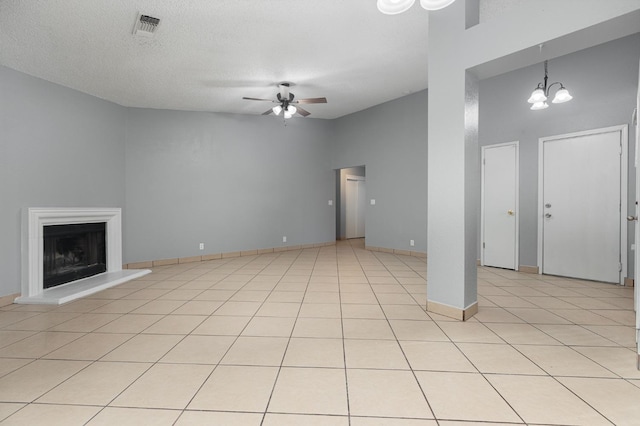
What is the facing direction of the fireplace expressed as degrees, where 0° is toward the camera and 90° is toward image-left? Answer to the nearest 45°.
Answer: approximately 315°

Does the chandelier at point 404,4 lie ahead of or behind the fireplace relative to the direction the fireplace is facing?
ahead

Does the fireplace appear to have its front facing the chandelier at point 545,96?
yes

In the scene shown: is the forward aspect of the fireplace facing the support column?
yes

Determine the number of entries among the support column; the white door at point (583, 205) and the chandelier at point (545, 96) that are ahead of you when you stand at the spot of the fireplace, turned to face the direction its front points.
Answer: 3

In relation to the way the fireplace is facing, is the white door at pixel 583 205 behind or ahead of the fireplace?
ahead
